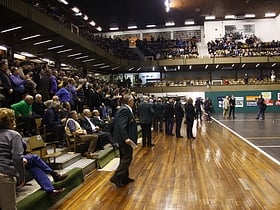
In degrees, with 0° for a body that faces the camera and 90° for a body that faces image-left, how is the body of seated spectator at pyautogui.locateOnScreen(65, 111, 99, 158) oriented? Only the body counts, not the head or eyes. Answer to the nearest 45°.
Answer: approximately 270°

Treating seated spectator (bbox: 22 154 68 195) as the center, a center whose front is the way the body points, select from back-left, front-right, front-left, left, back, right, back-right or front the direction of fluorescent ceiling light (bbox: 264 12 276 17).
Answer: front-left

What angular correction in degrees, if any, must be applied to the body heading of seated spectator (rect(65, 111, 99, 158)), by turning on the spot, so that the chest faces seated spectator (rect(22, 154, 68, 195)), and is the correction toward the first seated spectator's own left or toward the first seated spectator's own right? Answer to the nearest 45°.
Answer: approximately 90° to the first seated spectator's own right

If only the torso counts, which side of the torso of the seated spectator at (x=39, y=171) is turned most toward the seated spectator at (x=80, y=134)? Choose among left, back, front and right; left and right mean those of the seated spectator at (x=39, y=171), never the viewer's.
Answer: left

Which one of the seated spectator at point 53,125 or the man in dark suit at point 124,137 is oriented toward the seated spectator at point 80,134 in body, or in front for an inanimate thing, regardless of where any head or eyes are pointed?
the seated spectator at point 53,125

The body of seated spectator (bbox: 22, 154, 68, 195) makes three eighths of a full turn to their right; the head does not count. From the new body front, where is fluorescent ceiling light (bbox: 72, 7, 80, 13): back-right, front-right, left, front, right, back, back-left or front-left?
back-right

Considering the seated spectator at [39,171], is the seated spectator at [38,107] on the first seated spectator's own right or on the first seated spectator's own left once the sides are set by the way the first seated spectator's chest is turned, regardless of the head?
on the first seated spectator's own left

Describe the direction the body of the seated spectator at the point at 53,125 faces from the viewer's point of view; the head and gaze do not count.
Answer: to the viewer's right

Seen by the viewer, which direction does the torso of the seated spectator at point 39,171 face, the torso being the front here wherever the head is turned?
to the viewer's right

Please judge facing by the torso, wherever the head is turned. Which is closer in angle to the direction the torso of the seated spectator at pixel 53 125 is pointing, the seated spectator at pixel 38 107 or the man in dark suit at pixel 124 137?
the man in dark suit

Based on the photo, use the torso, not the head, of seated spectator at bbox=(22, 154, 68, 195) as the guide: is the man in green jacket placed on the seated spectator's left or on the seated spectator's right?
on the seated spectator's left

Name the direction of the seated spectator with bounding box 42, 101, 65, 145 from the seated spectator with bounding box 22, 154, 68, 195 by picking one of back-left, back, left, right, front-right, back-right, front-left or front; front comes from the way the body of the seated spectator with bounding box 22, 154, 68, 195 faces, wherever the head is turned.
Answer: left
